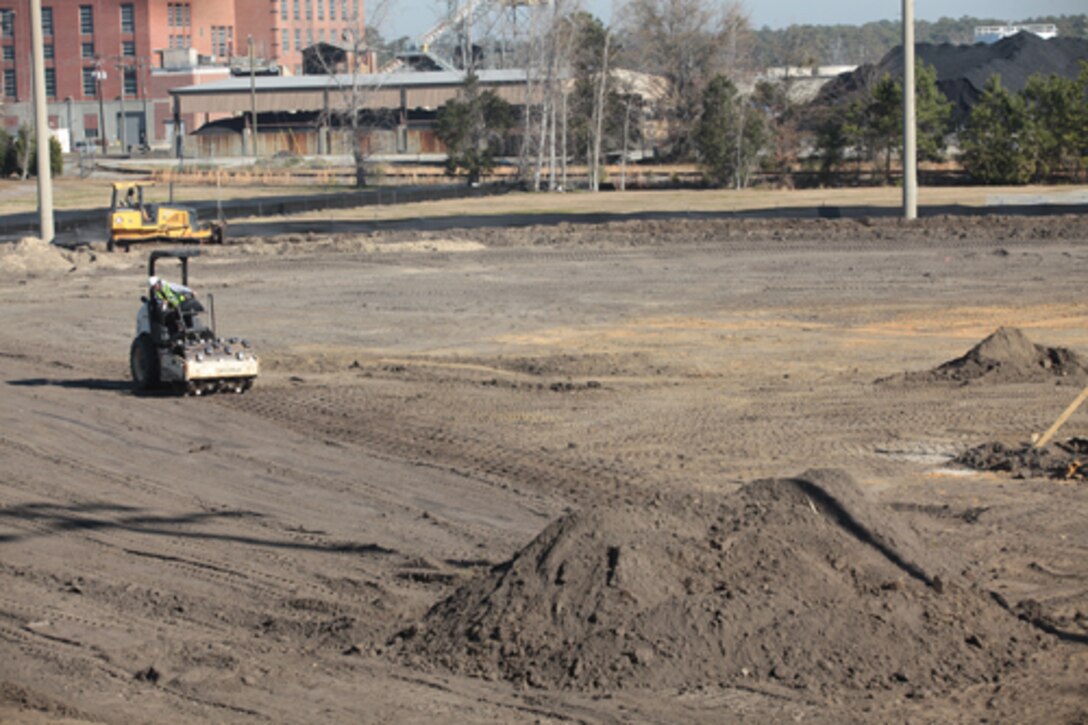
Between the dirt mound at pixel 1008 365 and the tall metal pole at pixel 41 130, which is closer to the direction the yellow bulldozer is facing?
the dirt mound

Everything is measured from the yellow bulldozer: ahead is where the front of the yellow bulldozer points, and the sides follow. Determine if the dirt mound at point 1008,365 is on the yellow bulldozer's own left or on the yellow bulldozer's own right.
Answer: on the yellow bulldozer's own right

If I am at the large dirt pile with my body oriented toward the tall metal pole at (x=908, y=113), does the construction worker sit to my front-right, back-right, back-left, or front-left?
front-left

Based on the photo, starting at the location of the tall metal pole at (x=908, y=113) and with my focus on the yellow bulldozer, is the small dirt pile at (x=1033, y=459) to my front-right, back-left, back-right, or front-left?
front-left

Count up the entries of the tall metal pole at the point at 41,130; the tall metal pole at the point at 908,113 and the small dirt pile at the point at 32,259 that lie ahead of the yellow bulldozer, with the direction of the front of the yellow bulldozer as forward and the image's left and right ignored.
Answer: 1

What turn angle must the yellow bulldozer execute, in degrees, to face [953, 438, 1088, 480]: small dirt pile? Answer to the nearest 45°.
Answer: approximately 90° to its right

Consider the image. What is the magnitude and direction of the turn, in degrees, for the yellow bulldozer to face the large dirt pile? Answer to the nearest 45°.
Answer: approximately 90° to its right

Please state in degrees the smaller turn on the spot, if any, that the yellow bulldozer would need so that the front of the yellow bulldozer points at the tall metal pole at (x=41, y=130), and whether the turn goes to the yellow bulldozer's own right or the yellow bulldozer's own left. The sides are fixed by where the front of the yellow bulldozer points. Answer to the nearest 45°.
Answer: approximately 135° to the yellow bulldozer's own left

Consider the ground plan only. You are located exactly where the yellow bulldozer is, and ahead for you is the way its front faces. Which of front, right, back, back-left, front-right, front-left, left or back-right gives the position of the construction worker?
right

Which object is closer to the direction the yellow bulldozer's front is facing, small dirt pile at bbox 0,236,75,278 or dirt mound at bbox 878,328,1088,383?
the dirt mound

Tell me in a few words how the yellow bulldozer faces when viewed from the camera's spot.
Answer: facing to the right of the viewer

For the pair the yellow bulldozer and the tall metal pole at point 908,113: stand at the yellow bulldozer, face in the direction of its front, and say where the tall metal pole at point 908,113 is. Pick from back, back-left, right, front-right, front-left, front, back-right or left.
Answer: front

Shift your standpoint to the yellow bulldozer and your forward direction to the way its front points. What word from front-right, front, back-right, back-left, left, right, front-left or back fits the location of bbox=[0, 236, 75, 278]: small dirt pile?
back-right
